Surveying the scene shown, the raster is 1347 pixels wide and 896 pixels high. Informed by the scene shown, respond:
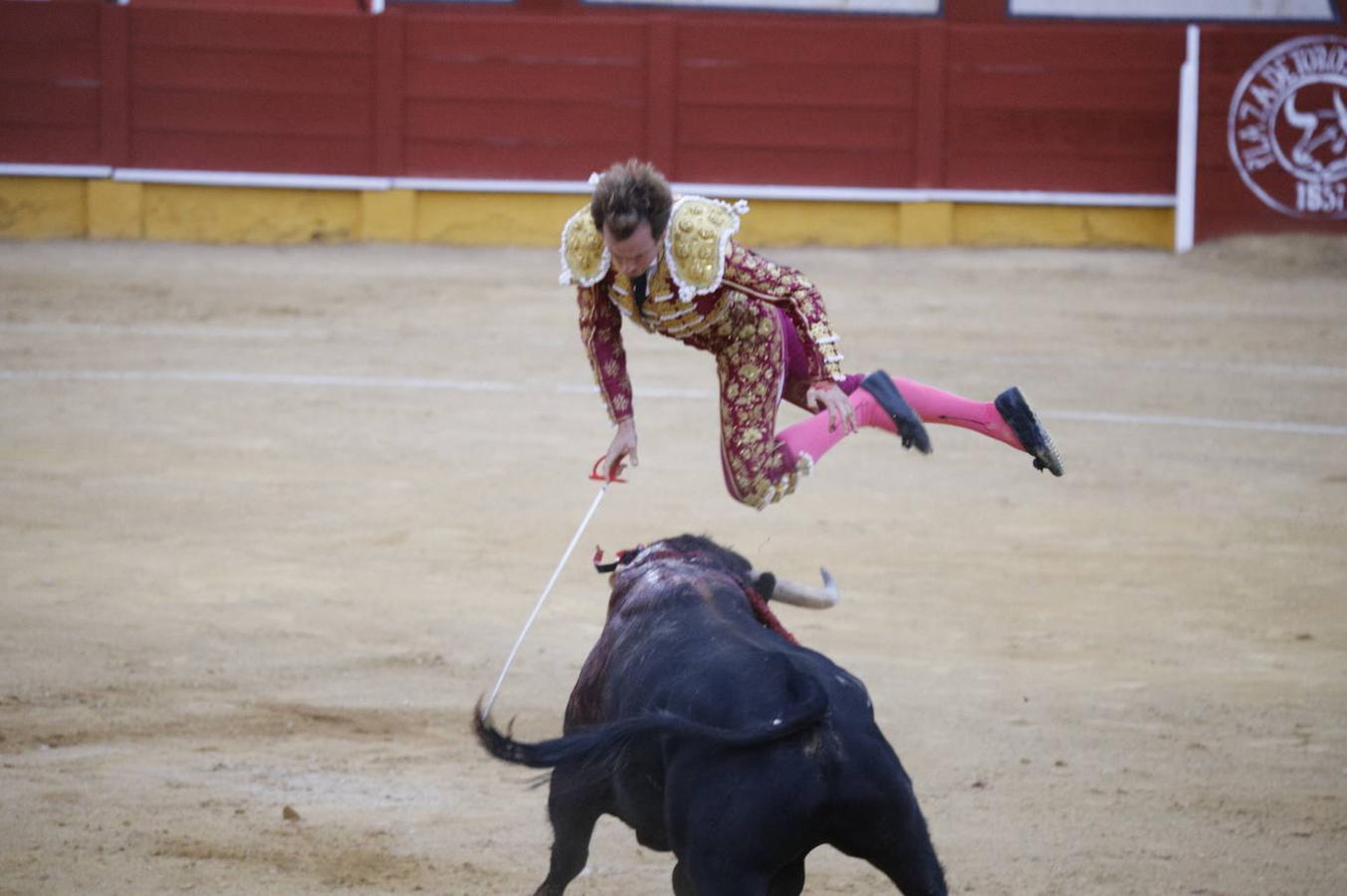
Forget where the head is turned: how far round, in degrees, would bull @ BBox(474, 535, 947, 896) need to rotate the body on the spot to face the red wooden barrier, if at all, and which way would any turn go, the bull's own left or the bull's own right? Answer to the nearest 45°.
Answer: approximately 45° to the bull's own right

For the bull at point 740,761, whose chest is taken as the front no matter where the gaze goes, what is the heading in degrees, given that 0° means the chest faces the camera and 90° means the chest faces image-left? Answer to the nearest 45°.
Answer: approximately 135°
